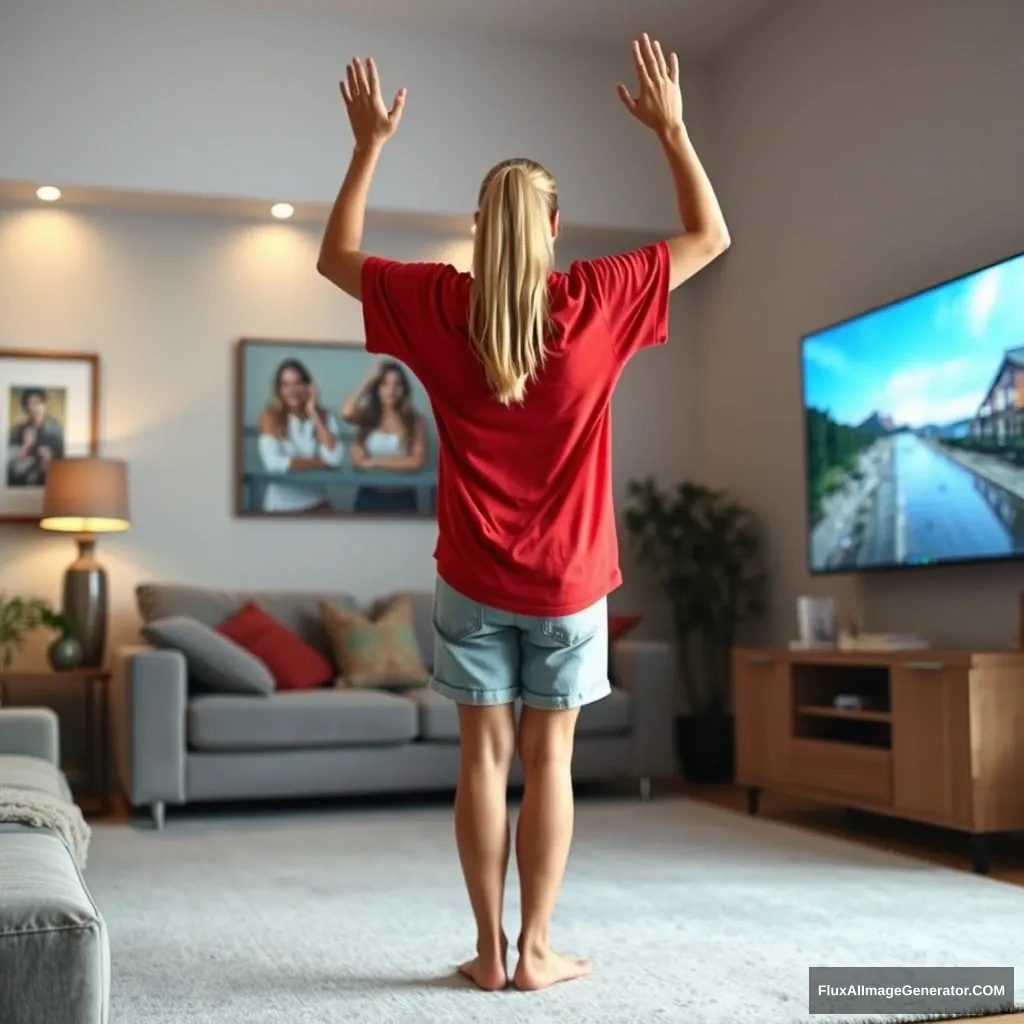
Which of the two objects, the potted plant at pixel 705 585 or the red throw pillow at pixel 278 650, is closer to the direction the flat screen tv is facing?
the red throw pillow

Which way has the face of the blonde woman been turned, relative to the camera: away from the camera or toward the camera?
away from the camera

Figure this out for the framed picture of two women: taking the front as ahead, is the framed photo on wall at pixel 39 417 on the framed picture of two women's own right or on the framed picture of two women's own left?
on the framed picture of two women's own right

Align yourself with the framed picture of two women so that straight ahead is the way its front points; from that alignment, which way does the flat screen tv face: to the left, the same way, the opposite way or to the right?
to the right

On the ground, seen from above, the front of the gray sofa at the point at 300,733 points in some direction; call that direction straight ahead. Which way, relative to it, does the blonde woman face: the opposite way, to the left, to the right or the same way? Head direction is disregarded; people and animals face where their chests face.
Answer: the opposite way

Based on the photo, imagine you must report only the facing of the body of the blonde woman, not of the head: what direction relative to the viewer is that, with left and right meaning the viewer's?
facing away from the viewer

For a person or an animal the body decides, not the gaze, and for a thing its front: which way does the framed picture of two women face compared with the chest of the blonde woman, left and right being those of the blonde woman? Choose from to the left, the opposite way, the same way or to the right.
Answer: the opposite way
